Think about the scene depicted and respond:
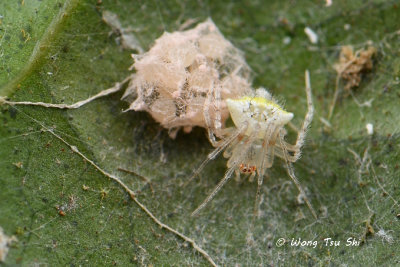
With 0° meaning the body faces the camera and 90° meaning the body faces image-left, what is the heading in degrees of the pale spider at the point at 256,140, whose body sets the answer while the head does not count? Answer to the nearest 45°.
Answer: approximately 0°

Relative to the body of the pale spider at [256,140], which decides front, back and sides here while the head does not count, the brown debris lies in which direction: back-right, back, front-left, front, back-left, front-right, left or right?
back-left
